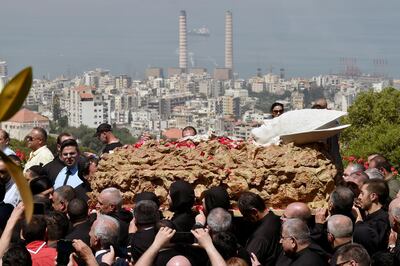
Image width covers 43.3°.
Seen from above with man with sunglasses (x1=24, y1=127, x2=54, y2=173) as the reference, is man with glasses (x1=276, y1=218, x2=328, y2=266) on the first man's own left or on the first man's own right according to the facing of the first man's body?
on the first man's own left

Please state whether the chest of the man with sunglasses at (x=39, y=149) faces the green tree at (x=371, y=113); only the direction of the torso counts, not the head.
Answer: no

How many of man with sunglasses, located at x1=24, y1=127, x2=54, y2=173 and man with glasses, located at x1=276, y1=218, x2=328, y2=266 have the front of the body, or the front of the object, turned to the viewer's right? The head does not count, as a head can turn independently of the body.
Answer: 0
